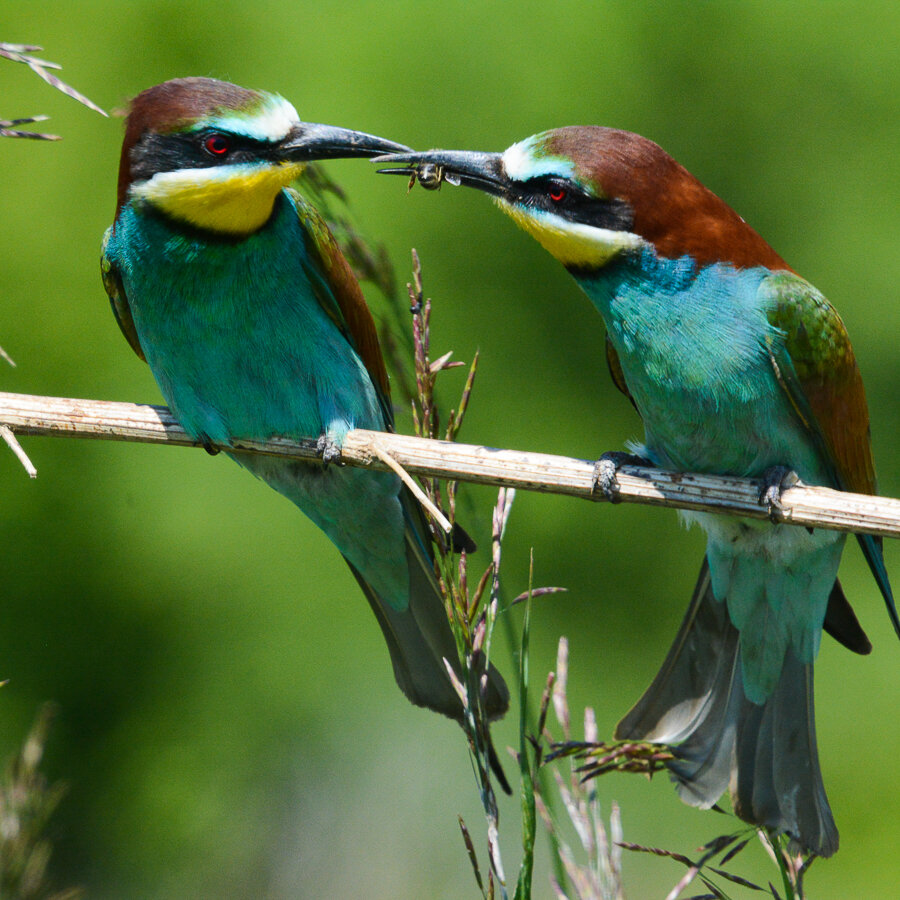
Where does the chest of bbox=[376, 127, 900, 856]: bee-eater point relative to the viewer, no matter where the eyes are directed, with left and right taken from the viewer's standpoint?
facing the viewer and to the left of the viewer

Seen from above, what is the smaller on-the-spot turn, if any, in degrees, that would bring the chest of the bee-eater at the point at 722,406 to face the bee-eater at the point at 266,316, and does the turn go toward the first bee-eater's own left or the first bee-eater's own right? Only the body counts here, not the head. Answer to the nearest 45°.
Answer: approximately 45° to the first bee-eater's own right
